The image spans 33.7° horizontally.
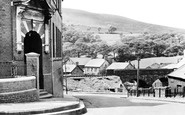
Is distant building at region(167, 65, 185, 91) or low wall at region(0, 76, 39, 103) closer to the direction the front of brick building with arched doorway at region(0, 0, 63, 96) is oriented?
the low wall

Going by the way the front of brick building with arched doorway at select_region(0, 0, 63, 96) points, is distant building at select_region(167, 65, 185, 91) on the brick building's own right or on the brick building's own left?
on the brick building's own left

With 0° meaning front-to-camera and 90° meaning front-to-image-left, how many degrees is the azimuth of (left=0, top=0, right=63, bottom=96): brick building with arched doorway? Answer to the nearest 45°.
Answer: approximately 0°

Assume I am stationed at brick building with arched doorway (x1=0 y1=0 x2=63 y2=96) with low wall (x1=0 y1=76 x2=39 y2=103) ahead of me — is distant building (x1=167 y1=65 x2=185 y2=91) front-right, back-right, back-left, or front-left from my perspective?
back-left

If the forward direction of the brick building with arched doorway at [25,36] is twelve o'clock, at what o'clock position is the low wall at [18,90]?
The low wall is roughly at 12 o'clock from the brick building with arched doorway.
